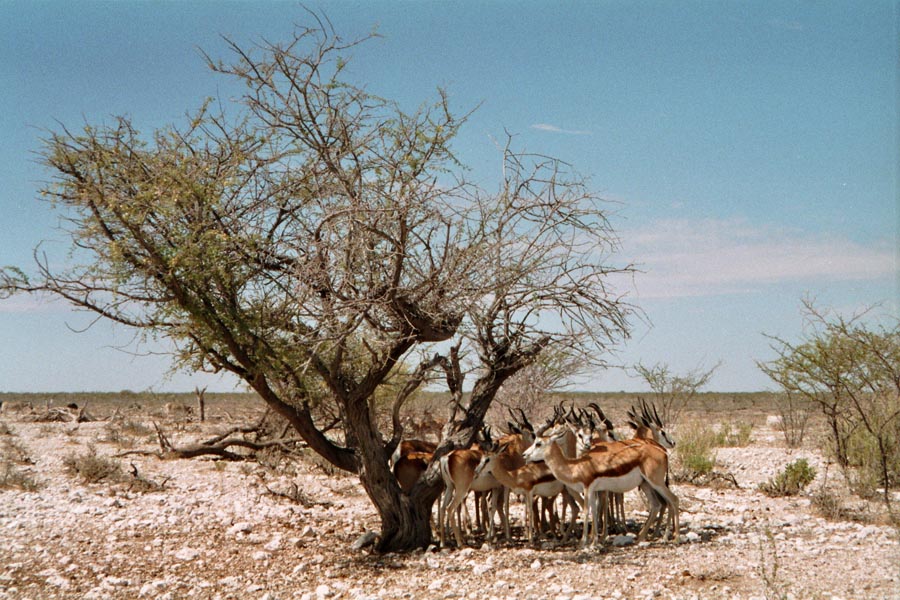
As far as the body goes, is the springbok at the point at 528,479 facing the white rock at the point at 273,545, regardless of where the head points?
yes

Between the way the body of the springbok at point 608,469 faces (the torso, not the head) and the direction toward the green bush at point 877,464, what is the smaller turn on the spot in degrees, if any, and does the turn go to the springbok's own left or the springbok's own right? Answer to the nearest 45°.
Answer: approximately 135° to the springbok's own right

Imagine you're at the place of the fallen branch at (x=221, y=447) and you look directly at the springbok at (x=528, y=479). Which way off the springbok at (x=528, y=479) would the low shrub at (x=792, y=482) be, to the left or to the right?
left

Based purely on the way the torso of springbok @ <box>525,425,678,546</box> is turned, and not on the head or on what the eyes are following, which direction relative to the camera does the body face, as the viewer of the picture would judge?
to the viewer's left

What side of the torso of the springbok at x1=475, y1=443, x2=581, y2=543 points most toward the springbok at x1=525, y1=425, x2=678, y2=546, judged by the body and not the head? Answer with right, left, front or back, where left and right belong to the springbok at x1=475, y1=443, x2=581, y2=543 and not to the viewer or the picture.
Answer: back

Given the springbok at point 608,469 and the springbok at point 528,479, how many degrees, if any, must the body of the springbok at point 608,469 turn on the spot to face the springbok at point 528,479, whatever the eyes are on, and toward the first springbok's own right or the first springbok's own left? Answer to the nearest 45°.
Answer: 0° — it already faces it

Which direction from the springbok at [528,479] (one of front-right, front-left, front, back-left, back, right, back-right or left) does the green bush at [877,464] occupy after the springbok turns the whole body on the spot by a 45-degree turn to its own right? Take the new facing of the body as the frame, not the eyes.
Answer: right

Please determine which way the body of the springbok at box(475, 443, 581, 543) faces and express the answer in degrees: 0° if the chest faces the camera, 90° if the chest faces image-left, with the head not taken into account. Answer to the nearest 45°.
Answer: approximately 90°

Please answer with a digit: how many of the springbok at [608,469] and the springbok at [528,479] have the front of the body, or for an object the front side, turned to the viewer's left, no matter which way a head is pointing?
2

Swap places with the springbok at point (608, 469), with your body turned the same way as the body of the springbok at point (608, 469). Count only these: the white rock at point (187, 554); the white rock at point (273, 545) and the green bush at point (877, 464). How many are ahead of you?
2

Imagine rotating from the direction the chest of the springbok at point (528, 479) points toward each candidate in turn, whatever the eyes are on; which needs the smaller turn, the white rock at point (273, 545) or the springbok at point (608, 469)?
the white rock

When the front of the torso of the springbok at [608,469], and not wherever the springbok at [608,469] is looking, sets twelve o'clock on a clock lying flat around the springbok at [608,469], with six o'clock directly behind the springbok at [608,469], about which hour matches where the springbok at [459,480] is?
the springbok at [459,480] is roughly at 12 o'clock from the springbok at [608,469].
